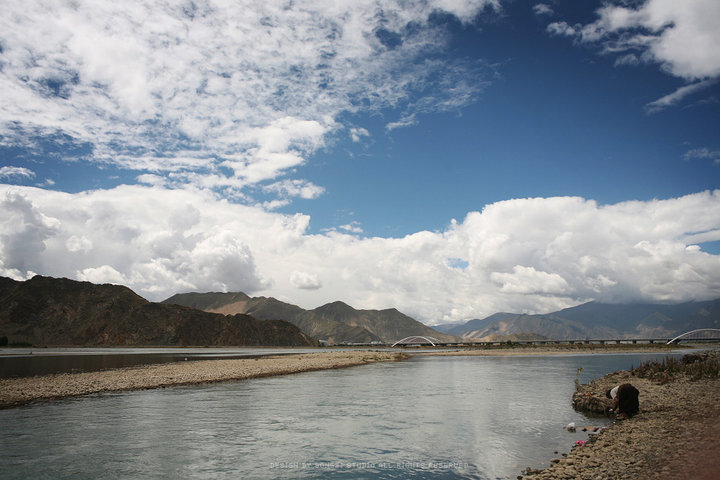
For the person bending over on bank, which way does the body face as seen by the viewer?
to the viewer's left
